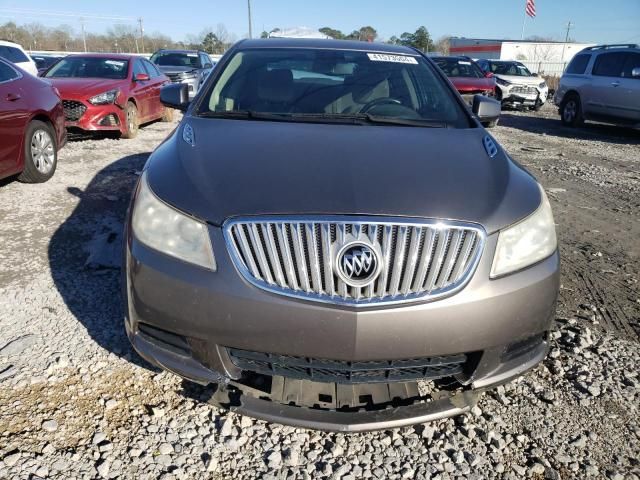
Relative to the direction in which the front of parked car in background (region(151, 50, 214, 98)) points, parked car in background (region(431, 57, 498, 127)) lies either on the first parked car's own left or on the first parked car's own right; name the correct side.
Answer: on the first parked car's own left

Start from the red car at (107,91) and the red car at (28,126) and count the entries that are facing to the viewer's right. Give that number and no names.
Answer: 0

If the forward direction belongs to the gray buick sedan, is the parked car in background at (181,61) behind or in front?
behind

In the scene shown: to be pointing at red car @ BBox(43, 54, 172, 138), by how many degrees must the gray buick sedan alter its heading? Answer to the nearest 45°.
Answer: approximately 135° to its right

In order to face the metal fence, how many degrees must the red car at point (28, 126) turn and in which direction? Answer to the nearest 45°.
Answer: approximately 180°

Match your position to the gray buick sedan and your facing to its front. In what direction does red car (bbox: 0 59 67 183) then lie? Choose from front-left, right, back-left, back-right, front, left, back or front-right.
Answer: back-right
